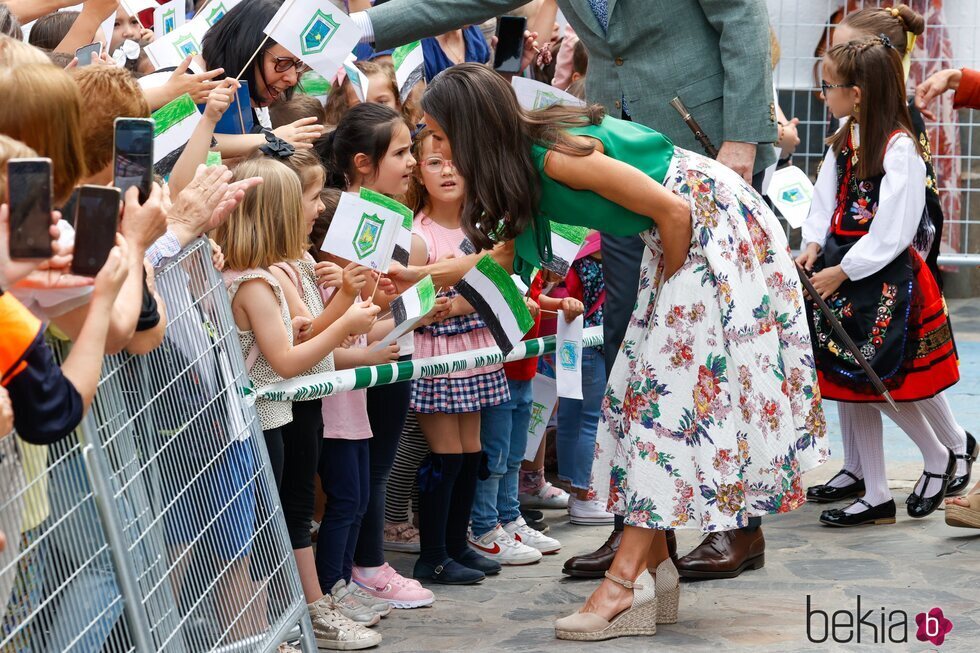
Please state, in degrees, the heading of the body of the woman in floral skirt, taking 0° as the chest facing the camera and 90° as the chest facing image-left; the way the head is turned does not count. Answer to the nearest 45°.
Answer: approximately 90°

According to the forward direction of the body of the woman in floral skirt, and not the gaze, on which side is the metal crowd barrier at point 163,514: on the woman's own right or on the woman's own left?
on the woman's own left

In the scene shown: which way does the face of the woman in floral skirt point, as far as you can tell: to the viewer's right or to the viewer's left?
to the viewer's left
